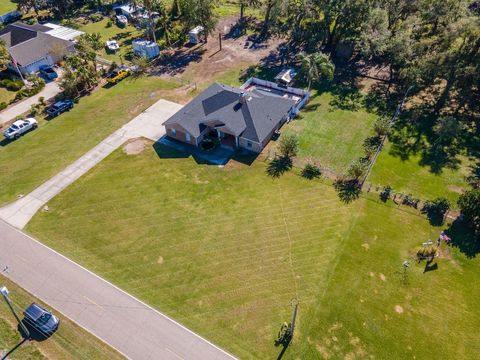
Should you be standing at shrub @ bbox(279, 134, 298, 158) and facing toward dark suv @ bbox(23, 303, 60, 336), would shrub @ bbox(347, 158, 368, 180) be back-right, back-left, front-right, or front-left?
back-left

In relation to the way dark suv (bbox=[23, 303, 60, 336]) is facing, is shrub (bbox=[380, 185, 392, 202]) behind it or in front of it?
in front

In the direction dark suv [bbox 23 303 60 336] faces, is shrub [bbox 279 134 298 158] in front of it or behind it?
in front

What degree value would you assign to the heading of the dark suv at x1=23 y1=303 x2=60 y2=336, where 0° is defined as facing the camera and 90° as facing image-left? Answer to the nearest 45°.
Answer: approximately 315°

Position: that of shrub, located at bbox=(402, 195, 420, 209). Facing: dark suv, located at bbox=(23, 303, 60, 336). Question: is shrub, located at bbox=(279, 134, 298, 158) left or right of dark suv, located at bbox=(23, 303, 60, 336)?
right

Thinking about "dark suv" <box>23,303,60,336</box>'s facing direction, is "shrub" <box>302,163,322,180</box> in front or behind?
in front
